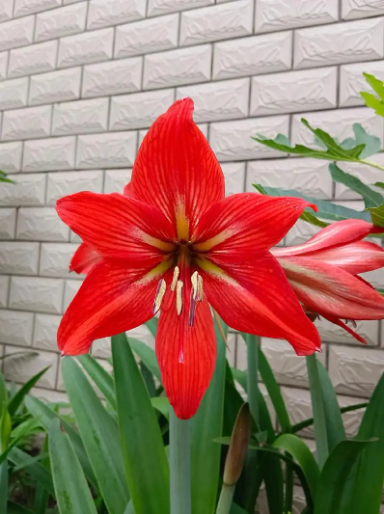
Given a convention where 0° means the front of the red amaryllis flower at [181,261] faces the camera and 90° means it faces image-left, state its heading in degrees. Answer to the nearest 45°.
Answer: approximately 0°
